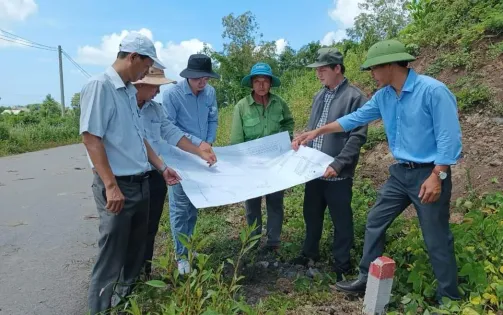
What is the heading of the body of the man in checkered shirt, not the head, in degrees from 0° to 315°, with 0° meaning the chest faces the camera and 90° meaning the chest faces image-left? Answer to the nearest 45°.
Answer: approximately 45°

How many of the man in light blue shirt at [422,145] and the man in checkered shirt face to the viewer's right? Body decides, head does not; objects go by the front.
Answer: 0

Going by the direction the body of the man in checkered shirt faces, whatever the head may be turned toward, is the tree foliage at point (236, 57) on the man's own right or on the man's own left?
on the man's own right

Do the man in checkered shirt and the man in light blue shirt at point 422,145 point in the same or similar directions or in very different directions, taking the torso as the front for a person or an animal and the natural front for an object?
same or similar directions

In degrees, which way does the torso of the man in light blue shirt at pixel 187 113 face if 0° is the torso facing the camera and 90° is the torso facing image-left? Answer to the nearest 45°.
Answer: approximately 315°

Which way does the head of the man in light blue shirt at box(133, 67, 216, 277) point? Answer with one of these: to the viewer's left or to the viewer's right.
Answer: to the viewer's right

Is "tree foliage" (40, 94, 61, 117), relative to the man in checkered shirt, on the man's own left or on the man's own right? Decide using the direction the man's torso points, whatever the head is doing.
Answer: on the man's own right

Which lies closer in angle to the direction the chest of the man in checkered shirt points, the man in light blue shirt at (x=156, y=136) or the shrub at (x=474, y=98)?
the man in light blue shirt

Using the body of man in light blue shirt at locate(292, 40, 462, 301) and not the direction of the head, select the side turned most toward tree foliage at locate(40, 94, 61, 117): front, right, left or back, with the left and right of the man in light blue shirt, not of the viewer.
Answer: right

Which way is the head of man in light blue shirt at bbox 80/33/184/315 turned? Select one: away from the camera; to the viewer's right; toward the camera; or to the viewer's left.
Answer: to the viewer's right

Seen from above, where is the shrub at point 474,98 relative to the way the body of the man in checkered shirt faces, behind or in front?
behind

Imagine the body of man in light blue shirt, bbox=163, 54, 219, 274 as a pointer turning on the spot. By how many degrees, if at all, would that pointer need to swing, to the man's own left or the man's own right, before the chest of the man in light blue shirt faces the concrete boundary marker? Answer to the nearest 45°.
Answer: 0° — they already face it

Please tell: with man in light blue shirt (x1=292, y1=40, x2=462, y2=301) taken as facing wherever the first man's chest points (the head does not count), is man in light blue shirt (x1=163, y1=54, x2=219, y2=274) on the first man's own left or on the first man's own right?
on the first man's own right

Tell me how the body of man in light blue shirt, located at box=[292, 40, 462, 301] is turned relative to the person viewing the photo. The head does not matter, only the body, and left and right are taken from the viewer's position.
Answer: facing the viewer and to the left of the viewer
